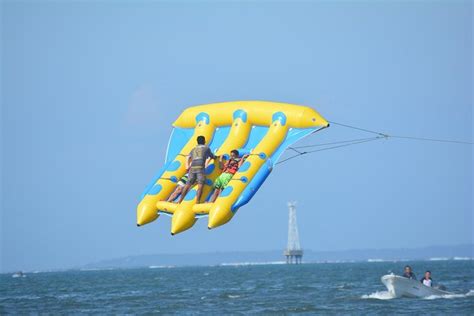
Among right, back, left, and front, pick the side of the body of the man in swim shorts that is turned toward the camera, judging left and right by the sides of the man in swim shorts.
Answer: back

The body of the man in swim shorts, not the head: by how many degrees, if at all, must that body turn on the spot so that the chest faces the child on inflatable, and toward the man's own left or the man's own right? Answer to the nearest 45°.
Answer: approximately 45° to the man's own right

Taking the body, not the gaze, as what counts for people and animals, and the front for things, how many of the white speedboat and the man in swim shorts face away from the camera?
1

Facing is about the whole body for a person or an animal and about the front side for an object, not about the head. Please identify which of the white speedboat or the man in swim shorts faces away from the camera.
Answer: the man in swim shorts
